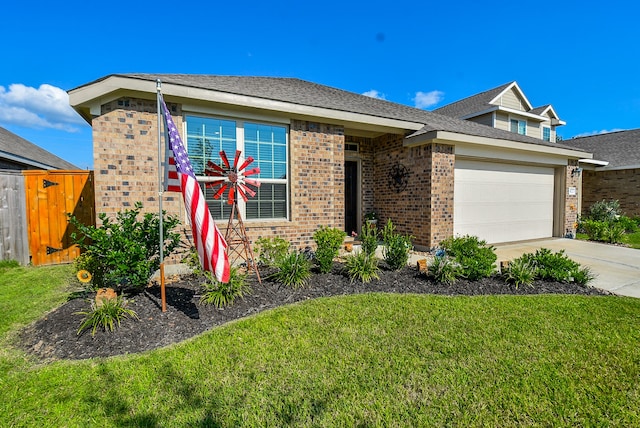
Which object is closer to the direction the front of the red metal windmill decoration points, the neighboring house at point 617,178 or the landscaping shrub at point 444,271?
the landscaping shrub

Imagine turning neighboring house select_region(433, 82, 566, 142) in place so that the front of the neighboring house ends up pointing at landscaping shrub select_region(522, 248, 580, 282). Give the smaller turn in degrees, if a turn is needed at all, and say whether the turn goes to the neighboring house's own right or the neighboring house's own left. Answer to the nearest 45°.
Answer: approximately 45° to the neighboring house's own right

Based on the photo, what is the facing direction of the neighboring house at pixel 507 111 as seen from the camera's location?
facing the viewer and to the right of the viewer

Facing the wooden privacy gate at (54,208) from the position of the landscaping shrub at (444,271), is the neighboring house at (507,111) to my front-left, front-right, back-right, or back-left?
back-right

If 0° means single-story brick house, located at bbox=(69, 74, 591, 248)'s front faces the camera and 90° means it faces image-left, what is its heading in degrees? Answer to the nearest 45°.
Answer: approximately 315°

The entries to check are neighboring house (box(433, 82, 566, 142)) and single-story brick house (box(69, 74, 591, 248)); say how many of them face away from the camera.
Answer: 0

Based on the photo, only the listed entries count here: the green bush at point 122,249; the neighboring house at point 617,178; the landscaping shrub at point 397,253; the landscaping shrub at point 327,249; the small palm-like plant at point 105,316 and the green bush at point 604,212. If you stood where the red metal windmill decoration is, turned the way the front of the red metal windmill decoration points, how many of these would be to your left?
4

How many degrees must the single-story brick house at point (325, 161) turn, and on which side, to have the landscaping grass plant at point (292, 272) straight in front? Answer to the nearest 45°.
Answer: approximately 45° to its right

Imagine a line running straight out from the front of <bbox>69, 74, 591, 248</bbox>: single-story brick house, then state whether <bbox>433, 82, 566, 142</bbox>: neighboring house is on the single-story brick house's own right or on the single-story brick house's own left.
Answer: on the single-story brick house's own left

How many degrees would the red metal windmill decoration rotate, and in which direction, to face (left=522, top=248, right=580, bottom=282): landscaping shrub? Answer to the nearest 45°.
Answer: approximately 90° to its left

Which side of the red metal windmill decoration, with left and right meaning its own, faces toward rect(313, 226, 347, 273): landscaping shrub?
left

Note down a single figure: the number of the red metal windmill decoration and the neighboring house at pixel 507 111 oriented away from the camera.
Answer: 0

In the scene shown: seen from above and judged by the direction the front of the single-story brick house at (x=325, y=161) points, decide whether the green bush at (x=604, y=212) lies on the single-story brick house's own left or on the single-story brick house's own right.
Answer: on the single-story brick house's own left

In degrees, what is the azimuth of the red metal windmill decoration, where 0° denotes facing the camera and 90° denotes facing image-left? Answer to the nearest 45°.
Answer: approximately 0°
